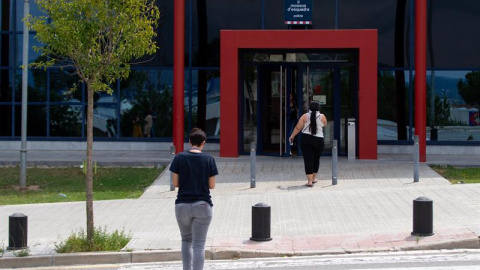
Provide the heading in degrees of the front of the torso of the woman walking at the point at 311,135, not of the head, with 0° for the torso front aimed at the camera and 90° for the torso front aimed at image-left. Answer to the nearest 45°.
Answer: approximately 180°

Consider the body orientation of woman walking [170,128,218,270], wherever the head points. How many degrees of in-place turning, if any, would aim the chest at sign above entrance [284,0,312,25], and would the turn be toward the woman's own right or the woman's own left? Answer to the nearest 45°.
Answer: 0° — they already face it

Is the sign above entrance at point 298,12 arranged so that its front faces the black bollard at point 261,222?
yes

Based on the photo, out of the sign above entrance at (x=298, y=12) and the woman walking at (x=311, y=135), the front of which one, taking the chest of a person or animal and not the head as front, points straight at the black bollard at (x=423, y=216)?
the sign above entrance

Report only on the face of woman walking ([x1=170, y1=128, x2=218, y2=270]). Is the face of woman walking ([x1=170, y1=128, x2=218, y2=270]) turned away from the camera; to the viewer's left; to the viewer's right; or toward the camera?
away from the camera

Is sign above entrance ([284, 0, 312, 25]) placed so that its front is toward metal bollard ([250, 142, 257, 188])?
yes

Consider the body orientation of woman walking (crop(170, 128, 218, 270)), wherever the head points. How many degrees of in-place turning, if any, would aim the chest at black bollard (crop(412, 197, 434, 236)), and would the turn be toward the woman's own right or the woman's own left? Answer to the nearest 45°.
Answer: approximately 45° to the woman's own right

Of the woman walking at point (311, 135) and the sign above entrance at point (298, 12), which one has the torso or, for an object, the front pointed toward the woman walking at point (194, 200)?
the sign above entrance

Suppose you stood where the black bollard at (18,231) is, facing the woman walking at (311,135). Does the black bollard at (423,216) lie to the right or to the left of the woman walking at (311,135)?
right

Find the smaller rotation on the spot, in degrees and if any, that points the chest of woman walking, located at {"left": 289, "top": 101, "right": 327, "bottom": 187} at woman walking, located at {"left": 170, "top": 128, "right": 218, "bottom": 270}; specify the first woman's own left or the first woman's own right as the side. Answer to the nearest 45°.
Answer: approximately 180°

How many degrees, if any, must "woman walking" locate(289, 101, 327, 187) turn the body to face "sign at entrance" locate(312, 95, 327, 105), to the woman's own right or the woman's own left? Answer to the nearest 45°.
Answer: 0° — they already face it

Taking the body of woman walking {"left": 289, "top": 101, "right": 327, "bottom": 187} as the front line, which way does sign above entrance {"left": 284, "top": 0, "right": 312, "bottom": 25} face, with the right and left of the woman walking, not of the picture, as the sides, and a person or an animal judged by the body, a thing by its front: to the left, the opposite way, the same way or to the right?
the opposite way

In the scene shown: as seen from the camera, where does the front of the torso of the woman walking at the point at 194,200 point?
away from the camera

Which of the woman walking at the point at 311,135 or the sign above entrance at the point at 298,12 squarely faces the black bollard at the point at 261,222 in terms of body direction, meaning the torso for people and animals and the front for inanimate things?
the sign above entrance
